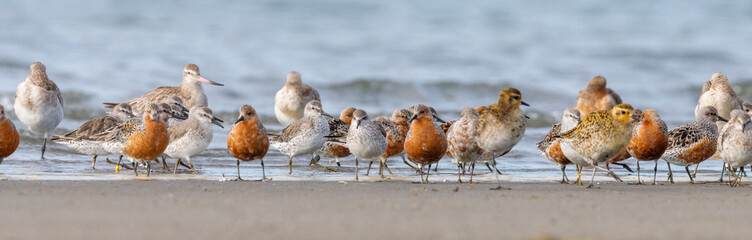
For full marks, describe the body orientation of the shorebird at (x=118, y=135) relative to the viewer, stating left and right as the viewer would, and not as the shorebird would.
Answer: facing to the right of the viewer

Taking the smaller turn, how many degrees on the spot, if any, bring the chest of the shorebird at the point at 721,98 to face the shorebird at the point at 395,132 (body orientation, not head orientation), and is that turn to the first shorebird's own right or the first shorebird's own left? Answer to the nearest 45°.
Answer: approximately 45° to the first shorebird's own right

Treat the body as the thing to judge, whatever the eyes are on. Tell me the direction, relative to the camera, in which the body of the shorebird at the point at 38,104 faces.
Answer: toward the camera

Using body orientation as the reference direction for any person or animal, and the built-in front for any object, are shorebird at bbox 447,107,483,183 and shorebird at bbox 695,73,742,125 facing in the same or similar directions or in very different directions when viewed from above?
same or similar directions

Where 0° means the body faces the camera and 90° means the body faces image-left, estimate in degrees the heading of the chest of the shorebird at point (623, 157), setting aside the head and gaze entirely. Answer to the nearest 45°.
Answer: approximately 270°

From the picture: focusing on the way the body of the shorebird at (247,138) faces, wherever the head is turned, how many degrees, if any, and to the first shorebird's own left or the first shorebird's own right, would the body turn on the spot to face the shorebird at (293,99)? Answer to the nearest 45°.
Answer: approximately 180°
